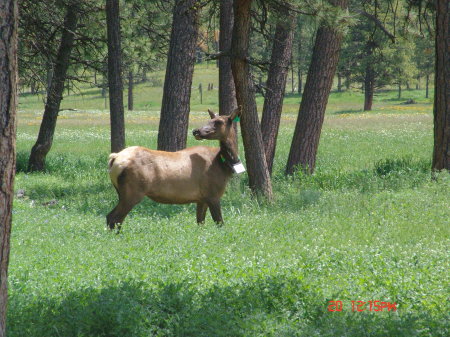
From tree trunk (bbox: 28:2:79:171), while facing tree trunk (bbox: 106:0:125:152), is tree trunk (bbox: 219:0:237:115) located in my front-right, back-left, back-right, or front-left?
front-right

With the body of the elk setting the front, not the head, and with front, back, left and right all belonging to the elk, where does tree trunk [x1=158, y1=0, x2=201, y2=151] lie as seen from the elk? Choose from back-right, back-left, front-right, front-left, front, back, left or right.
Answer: left

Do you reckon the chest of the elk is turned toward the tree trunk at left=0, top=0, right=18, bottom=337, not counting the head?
no

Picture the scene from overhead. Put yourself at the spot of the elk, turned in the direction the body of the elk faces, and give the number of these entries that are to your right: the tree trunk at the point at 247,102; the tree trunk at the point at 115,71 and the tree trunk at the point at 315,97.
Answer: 0

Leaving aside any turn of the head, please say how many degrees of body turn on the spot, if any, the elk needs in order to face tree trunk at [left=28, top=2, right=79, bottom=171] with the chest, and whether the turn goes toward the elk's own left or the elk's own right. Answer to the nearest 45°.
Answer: approximately 90° to the elk's own left

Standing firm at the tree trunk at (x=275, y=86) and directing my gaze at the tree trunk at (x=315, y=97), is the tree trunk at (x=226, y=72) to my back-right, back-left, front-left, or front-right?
back-left

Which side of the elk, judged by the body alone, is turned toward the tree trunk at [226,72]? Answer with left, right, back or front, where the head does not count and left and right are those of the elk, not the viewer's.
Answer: left

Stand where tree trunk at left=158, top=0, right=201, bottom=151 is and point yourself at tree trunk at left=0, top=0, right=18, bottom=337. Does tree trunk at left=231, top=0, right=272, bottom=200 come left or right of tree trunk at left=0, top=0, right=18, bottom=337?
left

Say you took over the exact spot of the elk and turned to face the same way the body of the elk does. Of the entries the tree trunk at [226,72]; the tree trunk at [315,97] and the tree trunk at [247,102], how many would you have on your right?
0

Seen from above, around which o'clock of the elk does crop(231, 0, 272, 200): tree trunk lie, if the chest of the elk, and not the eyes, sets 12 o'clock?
The tree trunk is roughly at 10 o'clock from the elk.

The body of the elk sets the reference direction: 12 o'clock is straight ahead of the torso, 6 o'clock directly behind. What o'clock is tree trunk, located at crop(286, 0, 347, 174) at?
The tree trunk is roughly at 10 o'clock from the elk.

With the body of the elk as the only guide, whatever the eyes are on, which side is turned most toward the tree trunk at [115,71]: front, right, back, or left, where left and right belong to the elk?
left

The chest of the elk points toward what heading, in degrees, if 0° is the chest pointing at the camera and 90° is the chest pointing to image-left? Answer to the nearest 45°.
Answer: approximately 270°
